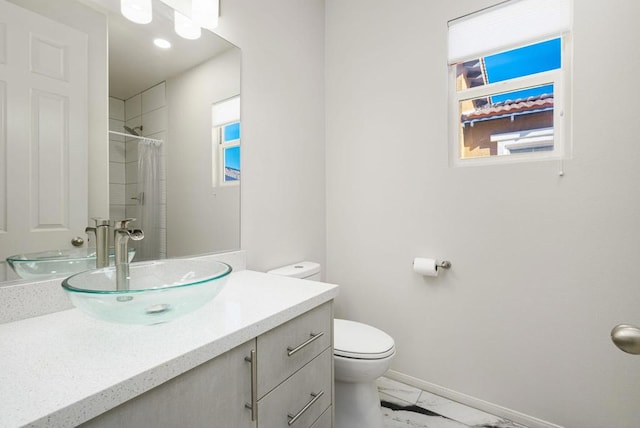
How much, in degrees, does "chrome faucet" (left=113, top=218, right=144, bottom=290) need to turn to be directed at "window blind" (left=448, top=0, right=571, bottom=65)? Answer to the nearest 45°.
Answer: approximately 45° to its left

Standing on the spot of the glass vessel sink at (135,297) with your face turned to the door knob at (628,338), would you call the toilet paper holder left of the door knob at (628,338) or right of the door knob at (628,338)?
left

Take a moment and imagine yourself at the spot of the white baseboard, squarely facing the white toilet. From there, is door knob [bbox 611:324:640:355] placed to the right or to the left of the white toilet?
left

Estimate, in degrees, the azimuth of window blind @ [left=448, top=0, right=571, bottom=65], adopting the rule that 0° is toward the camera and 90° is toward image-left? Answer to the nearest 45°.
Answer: approximately 45°

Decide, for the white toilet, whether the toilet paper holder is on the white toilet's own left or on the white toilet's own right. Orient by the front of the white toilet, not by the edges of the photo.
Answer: on the white toilet's own left

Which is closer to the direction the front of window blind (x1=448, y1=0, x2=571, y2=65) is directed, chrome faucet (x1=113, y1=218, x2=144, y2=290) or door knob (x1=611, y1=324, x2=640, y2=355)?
the chrome faucet

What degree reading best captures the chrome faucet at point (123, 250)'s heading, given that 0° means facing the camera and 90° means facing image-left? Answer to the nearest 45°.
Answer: approximately 315°

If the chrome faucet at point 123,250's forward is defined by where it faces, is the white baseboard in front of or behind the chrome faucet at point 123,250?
in front

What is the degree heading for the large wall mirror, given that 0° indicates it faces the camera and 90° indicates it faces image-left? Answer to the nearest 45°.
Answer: approximately 315°

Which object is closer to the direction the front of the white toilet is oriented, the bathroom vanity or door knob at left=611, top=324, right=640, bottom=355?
the door knob

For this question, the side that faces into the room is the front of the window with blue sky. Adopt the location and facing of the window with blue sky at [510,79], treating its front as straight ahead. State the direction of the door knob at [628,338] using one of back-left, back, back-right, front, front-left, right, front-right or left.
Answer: front-left
